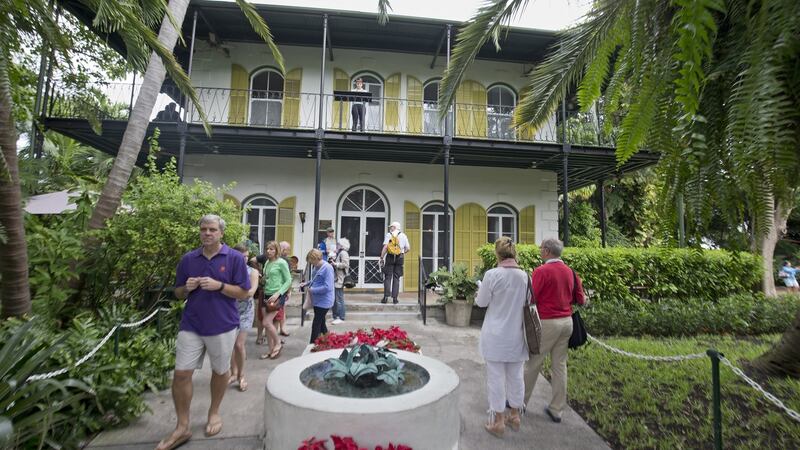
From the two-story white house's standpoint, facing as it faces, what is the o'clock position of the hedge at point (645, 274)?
The hedge is roughly at 10 o'clock from the two-story white house.

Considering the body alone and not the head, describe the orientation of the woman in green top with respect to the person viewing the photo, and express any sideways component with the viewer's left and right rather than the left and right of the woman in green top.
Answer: facing the viewer and to the left of the viewer

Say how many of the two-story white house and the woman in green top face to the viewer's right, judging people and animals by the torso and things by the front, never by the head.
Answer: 0

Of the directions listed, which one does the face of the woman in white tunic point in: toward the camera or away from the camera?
away from the camera

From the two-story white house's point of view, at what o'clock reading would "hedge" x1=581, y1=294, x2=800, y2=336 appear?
The hedge is roughly at 10 o'clock from the two-story white house.

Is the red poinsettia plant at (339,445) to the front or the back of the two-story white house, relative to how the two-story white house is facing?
to the front

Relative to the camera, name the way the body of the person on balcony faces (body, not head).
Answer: toward the camera

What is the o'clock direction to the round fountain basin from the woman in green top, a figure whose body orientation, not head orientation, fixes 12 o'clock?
The round fountain basin is roughly at 10 o'clock from the woman in green top.

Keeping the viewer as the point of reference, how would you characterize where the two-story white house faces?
facing the viewer

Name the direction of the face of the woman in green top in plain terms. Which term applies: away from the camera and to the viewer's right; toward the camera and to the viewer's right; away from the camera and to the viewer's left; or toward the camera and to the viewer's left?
toward the camera and to the viewer's left

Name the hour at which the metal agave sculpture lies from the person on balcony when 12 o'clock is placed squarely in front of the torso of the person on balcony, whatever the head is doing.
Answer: The metal agave sculpture is roughly at 12 o'clock from the person on balcony.
